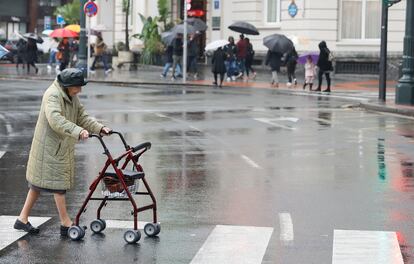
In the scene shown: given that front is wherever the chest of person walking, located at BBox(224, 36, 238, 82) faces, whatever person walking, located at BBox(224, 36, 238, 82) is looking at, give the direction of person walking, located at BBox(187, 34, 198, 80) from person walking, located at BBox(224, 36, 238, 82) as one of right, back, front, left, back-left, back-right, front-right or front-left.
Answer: back-right

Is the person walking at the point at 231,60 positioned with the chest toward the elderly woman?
yes

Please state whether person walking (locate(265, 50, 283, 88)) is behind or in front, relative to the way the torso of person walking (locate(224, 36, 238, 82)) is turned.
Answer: in front

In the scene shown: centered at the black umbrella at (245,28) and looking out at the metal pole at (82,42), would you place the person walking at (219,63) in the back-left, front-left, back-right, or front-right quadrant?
front-left

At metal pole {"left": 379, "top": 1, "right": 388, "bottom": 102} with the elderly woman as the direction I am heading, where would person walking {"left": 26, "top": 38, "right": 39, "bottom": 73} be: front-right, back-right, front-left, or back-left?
back-right

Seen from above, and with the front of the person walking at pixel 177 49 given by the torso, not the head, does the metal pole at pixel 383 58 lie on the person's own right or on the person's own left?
on the person's own left

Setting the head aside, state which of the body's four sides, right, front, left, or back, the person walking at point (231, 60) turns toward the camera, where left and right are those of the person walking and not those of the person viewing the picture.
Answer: front

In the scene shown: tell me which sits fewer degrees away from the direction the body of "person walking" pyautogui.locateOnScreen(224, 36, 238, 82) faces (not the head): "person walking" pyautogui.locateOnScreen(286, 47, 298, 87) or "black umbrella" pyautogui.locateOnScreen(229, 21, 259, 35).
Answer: the person walking

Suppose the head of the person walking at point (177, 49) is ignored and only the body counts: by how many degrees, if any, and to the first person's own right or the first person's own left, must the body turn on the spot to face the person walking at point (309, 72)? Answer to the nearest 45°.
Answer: approximately 135° to the first person's own left
